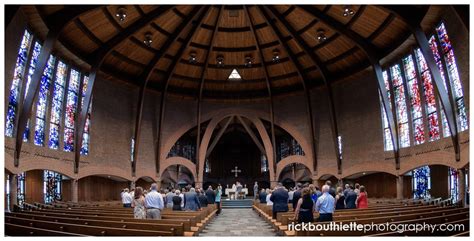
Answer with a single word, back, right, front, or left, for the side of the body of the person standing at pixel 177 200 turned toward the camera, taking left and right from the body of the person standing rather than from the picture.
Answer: back

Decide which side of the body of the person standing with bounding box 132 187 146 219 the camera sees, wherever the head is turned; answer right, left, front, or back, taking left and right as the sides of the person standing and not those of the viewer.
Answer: back

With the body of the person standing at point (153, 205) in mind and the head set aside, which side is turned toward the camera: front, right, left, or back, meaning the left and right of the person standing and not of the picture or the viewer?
back

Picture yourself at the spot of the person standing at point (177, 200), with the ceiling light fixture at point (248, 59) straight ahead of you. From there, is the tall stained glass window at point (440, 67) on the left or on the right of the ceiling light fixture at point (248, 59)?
right

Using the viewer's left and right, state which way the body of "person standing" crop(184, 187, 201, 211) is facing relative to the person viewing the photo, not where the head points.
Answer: facing away from the viewer

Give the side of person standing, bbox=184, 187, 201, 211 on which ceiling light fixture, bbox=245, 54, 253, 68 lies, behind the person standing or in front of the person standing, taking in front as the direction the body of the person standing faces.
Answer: in front

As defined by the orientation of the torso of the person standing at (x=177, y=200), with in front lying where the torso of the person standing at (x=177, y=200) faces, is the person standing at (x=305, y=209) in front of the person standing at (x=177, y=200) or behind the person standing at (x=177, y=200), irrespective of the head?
behind
